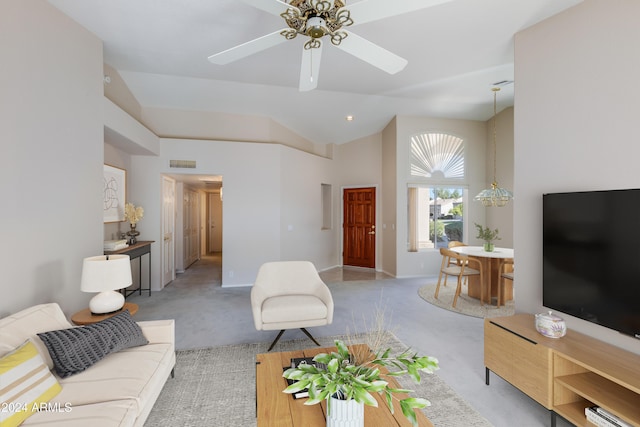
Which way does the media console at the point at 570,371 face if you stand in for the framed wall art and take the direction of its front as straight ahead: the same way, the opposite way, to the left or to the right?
the opposite way

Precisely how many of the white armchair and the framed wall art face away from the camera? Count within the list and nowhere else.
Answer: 0

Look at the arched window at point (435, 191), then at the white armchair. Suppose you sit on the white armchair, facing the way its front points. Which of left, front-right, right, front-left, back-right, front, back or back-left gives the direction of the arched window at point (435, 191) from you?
back-left

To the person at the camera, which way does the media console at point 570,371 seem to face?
facing the viewer and to the left of the viewer

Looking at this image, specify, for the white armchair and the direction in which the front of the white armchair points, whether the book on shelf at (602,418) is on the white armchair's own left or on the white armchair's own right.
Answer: on the white armchair's own left

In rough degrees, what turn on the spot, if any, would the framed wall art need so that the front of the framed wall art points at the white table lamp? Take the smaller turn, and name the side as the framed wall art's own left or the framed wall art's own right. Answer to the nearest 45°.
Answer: approximately 45° to the framed wall art's own right

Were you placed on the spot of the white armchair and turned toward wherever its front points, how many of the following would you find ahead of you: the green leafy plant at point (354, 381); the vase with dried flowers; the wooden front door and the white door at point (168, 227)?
1

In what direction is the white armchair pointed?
toward the camera

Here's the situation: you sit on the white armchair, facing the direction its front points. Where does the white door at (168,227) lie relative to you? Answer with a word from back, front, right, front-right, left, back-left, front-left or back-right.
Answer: back-right

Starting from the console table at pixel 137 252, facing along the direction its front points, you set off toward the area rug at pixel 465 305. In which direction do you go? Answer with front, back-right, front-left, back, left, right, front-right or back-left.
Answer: front

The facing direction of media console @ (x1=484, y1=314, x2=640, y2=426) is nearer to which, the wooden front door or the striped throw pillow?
the striped throw pillow

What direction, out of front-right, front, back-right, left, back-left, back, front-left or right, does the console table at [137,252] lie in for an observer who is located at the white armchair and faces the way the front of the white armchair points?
back-right

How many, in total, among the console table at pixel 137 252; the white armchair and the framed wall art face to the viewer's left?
0

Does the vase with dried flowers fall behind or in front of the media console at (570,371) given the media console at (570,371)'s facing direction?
in front

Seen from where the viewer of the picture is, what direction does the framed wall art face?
facing the viewer and to the right of the viewer

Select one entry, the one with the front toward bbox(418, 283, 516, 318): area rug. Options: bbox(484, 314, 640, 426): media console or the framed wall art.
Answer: the framed wall art

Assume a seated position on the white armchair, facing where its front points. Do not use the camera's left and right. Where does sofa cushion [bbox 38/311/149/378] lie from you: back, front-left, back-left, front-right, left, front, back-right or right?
front-right

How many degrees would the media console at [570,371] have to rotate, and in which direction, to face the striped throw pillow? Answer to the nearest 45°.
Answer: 0° — it already faces it
